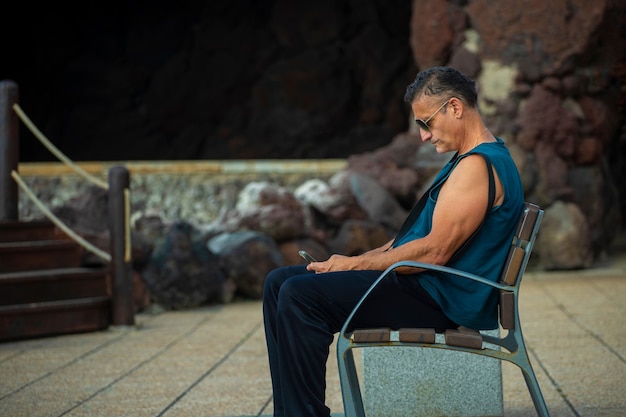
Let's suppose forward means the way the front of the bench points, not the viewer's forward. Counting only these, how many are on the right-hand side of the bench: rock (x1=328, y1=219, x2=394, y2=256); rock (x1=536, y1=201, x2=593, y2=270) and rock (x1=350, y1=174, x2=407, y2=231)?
3

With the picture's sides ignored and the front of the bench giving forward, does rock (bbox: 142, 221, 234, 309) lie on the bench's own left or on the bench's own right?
on the bench's own right

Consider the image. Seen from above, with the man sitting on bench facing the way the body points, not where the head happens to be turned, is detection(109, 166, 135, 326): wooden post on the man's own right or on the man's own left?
on the man's own right

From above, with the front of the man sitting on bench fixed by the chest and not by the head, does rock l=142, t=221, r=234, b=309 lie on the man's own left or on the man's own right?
on the man's own right

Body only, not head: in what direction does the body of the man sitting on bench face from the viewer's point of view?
to the viewer's left

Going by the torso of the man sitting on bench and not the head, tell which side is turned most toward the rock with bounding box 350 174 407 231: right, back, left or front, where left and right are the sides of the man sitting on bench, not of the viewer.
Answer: right

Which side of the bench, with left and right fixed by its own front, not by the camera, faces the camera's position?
left

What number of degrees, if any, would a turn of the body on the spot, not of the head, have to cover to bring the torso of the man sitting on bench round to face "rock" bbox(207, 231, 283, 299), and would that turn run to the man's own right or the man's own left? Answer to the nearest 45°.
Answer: approximately 90° to the man's own right
